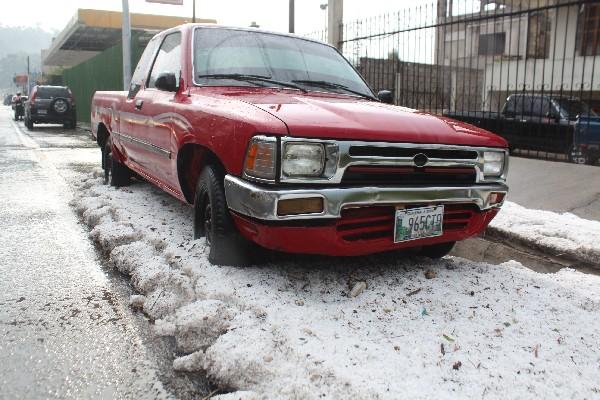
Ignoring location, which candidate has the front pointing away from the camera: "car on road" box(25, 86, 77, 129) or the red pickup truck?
the car on road

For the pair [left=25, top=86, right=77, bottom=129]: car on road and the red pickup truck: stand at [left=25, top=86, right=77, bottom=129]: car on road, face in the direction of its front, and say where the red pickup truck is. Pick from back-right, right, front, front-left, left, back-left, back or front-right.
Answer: back

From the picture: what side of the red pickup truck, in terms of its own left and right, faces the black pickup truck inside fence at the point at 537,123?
left

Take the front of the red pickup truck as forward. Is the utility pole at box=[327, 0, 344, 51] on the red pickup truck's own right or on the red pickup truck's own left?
on the red pickup truck's own left

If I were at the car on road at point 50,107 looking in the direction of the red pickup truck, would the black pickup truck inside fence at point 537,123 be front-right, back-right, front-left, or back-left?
front-left

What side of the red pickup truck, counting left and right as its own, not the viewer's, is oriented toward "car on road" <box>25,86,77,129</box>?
back

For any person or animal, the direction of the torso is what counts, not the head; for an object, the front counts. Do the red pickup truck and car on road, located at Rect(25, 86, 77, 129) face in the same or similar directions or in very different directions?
very different directions

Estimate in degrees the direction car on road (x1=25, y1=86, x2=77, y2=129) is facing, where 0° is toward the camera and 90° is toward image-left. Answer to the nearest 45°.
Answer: approximately 180°

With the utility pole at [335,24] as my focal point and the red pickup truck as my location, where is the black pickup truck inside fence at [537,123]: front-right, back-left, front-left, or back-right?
front-right

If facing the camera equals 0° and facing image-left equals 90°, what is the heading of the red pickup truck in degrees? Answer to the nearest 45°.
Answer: approximately 315°

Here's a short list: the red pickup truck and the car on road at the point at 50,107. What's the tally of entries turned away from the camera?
1
